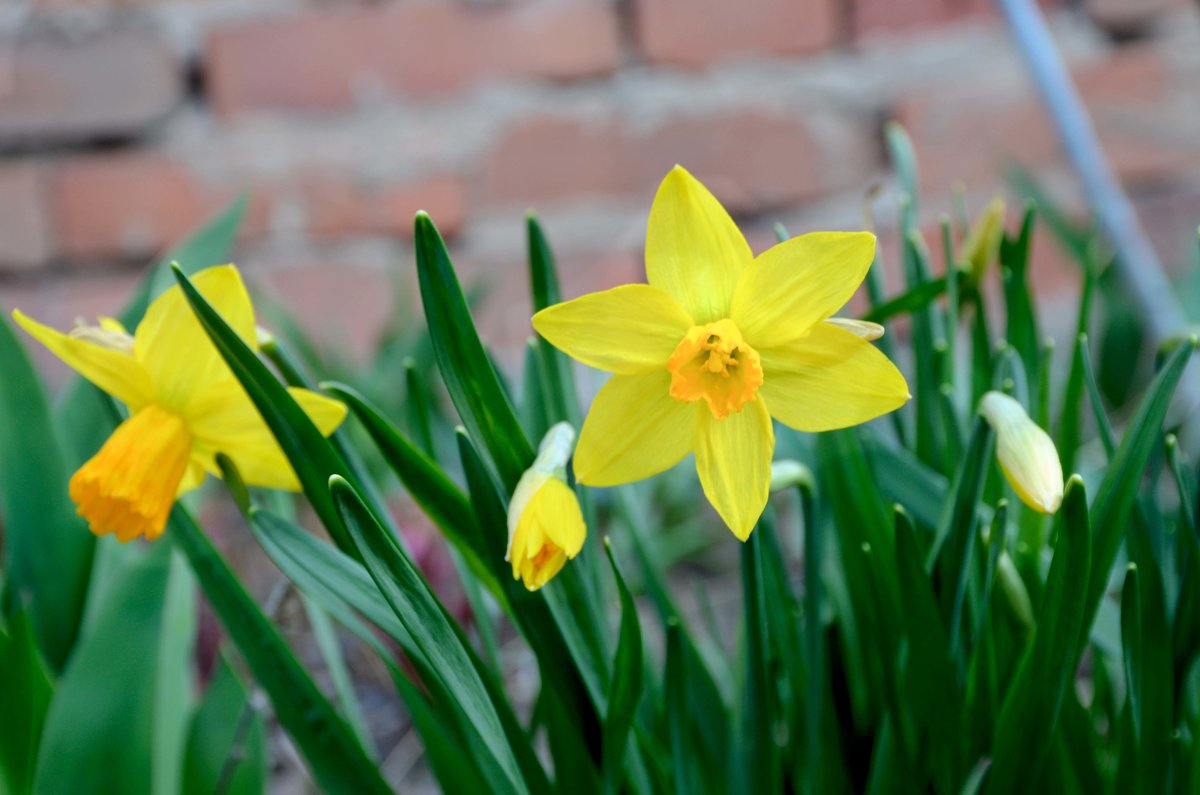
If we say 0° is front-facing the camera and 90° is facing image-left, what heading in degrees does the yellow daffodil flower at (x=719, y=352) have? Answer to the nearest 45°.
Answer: approximately 0°
